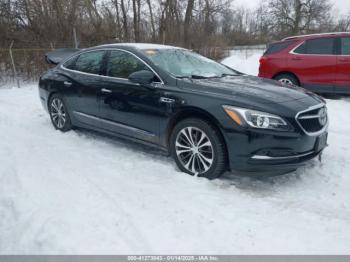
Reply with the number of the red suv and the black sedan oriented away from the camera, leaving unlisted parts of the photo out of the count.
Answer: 0

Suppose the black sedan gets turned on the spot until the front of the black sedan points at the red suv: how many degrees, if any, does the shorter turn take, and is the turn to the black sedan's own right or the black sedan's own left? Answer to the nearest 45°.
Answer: approximately 90° to the black sedan's own left

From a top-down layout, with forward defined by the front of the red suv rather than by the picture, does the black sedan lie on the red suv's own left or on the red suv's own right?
on the red suv's own right

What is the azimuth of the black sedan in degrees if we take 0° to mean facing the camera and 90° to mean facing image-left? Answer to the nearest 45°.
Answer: approximately 315°

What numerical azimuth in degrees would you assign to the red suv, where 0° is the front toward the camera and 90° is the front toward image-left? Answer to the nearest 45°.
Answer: approximately 270°
